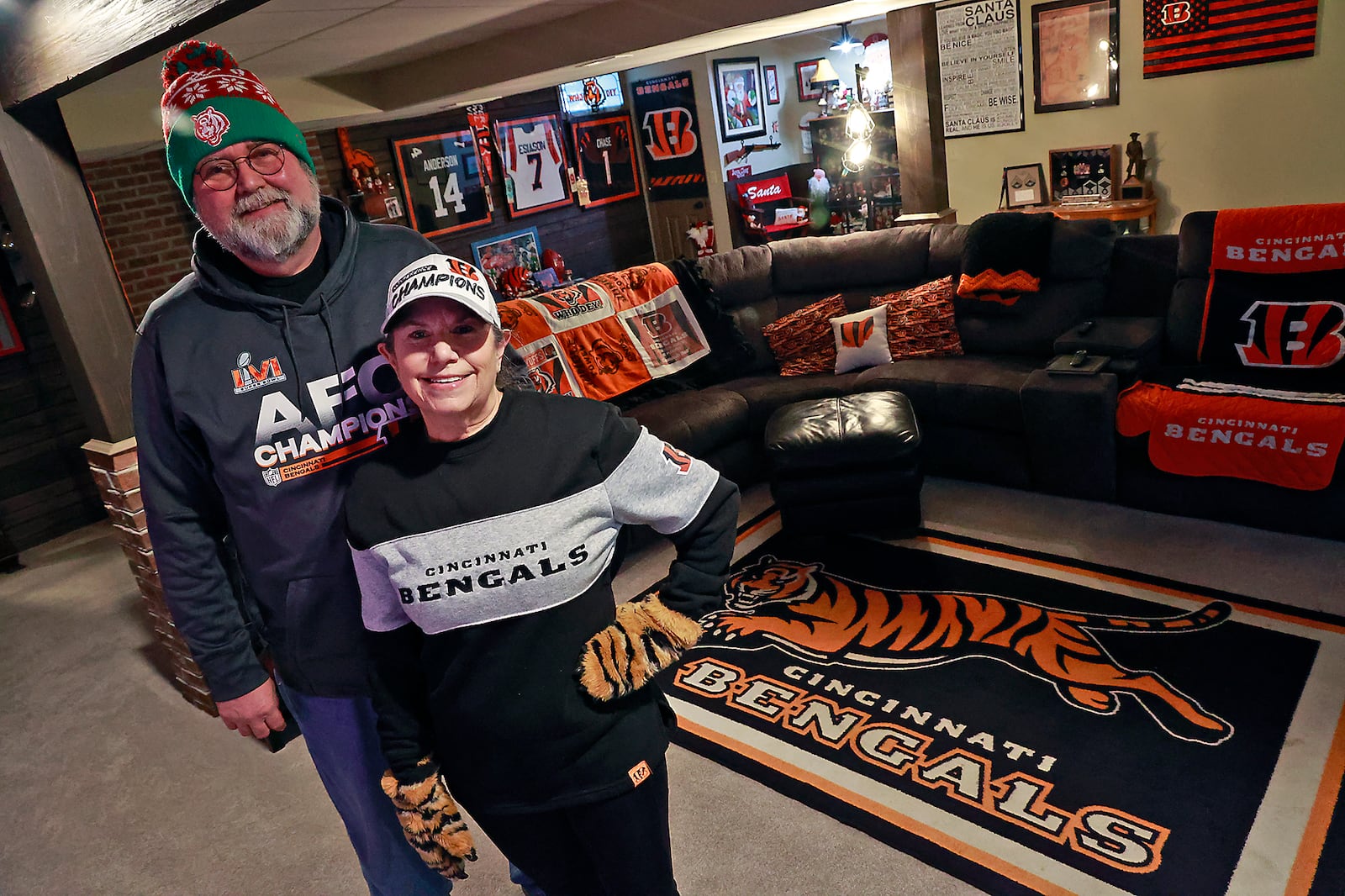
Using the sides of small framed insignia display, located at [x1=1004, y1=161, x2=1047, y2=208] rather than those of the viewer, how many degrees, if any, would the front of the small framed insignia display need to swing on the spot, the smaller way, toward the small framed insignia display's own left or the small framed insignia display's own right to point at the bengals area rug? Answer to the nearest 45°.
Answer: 0° — it already faces it

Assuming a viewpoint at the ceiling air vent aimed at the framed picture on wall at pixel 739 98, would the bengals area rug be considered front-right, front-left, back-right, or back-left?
back-right

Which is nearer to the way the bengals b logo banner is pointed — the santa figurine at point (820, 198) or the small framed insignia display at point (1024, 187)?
the small framed insignia display

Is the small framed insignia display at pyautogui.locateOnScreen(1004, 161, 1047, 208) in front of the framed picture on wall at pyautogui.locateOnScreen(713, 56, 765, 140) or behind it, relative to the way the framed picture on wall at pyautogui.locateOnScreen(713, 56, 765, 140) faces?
in front

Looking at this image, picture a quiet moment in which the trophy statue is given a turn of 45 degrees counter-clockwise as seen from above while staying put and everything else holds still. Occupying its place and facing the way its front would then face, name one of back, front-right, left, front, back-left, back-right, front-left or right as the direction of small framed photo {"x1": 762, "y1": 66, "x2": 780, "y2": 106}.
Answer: back

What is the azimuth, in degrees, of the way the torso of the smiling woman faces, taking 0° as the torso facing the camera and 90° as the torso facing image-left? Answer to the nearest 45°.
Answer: approximately 0°

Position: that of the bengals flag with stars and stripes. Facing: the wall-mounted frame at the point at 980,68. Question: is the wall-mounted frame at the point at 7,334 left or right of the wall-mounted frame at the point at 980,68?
left

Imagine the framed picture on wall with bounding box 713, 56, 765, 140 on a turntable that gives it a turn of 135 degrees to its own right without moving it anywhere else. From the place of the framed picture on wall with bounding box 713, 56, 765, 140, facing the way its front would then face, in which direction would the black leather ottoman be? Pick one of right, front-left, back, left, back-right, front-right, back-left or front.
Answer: back-left

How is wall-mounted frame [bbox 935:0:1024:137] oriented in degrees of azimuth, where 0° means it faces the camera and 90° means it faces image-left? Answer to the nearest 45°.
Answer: approximately 0°

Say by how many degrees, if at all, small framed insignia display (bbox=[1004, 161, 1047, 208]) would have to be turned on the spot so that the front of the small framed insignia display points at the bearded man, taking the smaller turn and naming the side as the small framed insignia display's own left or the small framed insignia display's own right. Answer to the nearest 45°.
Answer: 0° — it already faces them

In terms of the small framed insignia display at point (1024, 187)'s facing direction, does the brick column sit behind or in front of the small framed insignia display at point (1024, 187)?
in front

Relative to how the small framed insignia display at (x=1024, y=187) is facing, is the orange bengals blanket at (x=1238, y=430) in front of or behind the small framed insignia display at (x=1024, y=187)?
in front
